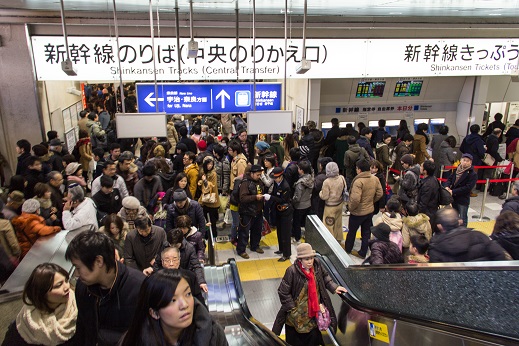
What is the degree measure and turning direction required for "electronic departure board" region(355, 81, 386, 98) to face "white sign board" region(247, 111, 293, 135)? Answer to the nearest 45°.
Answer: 0° — it already faces it

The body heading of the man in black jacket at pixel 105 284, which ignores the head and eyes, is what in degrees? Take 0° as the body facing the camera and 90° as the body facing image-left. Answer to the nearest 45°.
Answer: approximately 45°

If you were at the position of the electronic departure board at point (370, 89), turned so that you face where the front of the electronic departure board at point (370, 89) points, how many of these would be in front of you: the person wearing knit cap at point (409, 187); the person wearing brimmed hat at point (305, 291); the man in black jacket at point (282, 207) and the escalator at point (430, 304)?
4

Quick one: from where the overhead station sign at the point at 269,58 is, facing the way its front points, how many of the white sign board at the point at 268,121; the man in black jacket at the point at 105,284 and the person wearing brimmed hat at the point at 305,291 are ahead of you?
3

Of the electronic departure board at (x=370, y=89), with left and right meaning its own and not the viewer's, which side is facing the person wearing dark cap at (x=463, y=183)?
front

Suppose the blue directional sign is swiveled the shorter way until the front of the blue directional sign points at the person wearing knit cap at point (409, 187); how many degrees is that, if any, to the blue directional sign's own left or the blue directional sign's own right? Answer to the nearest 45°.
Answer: approximately 90° to the blue directional sign's own left

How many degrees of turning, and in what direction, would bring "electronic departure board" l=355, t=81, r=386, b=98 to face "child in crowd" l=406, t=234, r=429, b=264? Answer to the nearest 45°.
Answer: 0° — it already faces them

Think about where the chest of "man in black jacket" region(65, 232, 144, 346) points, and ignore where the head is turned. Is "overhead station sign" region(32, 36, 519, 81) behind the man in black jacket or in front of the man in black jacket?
behind

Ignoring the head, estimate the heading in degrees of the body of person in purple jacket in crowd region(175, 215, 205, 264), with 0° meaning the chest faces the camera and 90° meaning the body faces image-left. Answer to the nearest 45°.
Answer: approximately 45°

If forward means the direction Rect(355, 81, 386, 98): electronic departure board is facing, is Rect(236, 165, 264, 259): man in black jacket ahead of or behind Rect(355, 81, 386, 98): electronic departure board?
ahead

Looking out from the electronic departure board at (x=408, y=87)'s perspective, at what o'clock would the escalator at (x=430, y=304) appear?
The escalator is roughly at 12 o'clock from the electronic departure board.
